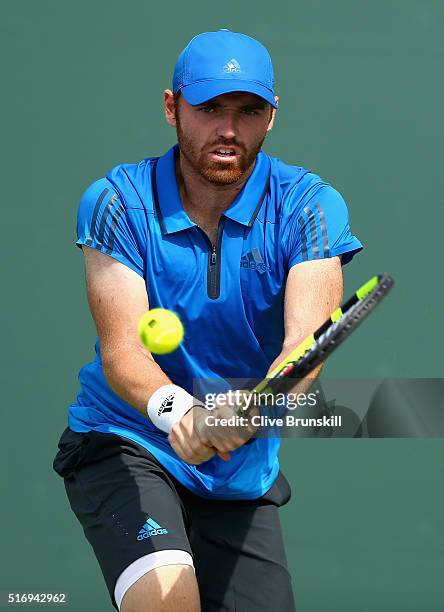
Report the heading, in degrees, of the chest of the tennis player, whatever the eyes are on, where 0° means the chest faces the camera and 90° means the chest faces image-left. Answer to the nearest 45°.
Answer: approximately 0°
